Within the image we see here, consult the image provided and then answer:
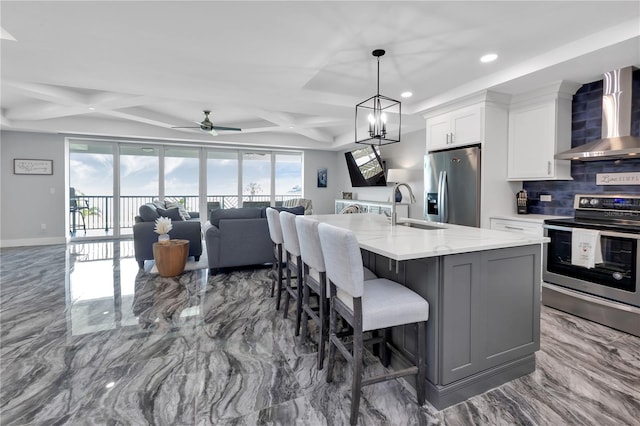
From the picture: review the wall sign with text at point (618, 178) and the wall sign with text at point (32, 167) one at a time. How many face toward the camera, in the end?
2

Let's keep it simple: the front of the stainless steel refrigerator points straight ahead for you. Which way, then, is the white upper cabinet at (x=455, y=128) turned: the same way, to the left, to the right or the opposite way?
the same way

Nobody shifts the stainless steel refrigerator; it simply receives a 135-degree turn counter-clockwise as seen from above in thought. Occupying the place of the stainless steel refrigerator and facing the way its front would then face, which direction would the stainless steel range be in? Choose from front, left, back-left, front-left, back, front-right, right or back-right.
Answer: front-right

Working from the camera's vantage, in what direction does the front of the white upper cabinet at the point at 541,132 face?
facing the viewer and to the left of the viewer

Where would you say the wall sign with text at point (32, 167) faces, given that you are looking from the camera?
facing the viewer

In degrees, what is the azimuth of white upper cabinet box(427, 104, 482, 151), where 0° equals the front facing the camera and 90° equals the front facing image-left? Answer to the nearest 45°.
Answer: approximately 45°

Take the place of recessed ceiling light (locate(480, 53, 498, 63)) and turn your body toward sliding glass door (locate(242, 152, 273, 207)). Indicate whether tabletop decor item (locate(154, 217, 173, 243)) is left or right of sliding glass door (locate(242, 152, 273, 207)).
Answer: left

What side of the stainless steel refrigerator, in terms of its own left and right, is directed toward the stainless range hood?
left

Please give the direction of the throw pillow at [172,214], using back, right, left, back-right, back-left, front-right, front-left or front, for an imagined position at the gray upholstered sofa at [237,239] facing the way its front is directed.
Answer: front-left

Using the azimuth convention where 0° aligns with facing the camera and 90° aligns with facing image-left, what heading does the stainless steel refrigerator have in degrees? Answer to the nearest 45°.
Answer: approximately 45°

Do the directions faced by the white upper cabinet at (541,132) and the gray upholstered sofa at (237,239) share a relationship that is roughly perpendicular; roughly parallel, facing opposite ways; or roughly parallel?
roughly perpendicular

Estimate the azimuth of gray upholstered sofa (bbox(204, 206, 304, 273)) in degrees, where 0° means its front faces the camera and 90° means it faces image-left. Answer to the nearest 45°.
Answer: approximately 180°

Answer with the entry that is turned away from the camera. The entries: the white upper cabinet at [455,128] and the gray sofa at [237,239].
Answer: the gray sofa

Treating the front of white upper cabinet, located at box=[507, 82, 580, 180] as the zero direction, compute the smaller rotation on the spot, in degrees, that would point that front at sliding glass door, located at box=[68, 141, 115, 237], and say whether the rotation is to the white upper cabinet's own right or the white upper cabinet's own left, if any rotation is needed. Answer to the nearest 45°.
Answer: approximately 45° to the white upper cabinet's own right

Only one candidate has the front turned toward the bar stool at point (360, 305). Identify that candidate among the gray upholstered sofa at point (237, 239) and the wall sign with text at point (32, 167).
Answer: the wall sign with text

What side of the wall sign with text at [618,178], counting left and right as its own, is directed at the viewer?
front
